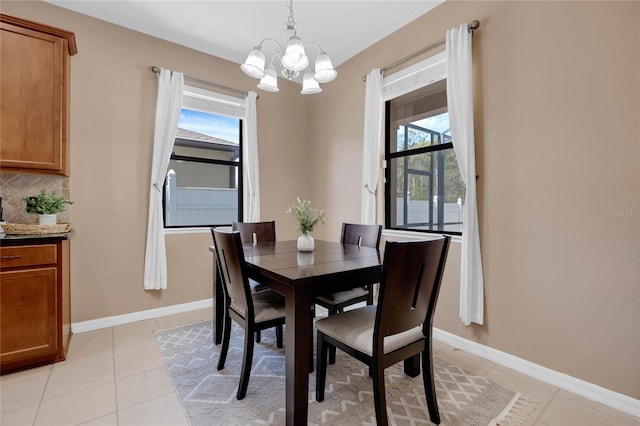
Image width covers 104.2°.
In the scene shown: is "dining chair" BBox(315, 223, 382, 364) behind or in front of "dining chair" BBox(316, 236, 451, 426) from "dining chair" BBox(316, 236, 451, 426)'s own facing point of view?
in front

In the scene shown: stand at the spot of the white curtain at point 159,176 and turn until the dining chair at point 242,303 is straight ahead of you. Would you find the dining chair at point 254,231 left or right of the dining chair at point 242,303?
left

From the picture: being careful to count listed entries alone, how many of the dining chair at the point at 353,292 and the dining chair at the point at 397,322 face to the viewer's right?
0

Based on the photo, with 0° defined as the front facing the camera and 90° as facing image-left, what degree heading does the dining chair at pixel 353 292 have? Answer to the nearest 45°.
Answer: approximately 45°

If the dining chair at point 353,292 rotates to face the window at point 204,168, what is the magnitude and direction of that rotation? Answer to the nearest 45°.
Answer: approximately 90° to its right

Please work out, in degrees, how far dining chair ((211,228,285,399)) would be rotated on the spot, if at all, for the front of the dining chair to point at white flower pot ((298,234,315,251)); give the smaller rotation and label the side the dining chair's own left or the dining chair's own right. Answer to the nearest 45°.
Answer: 0° — it already faces it

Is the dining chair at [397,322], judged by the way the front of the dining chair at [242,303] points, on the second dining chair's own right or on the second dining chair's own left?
on the second dining chair's own right

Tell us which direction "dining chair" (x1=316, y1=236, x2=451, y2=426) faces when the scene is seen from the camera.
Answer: facing away from the viewer and to the left of the viewer

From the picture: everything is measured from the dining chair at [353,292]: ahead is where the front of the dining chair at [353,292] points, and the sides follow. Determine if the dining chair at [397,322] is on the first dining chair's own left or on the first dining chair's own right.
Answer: on the first dining chair's own left

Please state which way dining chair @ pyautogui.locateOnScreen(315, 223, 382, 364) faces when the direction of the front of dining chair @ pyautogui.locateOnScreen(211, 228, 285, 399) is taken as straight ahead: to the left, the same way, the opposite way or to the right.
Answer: the opposite way

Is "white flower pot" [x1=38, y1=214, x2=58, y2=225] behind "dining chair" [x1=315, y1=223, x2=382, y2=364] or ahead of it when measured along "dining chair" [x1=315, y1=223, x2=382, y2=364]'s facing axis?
ahead

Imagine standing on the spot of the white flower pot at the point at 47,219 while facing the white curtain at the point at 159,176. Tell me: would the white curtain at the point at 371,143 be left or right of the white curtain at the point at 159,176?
right

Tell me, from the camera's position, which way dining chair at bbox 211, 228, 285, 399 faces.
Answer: facing away from the viewer and to the right of the viewer

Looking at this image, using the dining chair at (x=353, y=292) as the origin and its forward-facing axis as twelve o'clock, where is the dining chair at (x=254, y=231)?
the dining chair at (x=254, y=231) is roughly at 2 o'clock from the dining chair at (x=353, y=292).
